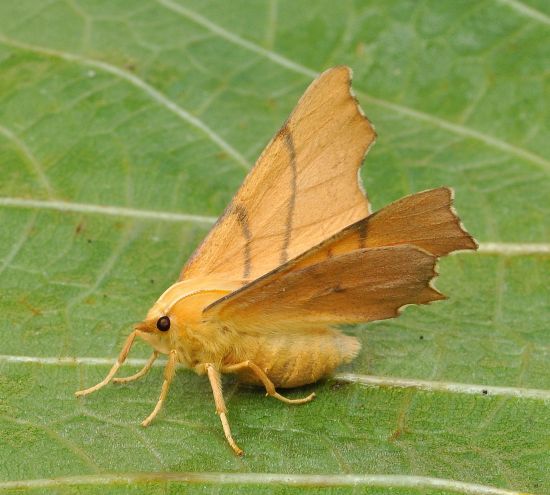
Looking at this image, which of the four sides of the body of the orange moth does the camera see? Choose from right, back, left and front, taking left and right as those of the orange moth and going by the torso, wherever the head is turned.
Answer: left
